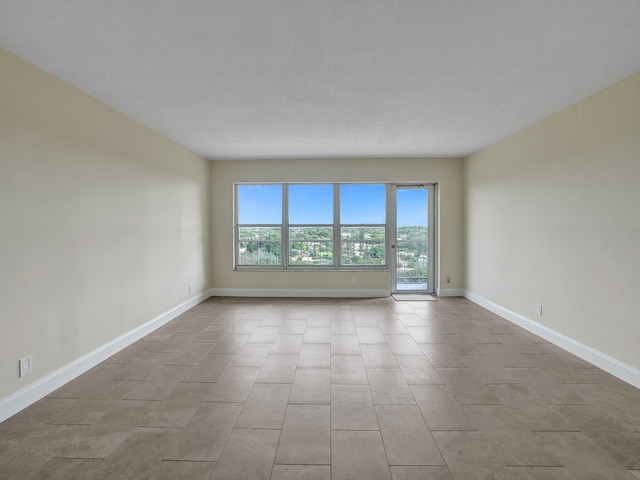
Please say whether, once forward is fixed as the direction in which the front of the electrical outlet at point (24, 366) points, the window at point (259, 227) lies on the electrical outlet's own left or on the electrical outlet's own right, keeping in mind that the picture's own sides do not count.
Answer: on the electrical outlet's own left

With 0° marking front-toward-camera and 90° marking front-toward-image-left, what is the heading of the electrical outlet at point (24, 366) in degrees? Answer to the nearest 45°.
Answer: approximately 315°

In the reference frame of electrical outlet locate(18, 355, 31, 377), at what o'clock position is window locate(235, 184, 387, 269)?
The window is roughly at 10 o'clock from the electrical outlet.

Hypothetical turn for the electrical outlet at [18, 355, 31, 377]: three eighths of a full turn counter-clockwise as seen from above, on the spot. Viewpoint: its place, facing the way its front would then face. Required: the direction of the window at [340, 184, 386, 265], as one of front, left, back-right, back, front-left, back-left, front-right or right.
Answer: right

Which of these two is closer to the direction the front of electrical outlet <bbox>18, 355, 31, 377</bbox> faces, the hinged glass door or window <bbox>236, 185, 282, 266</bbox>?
the hinged glass door

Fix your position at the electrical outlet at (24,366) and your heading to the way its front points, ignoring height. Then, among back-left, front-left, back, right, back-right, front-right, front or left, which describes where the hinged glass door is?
front-left

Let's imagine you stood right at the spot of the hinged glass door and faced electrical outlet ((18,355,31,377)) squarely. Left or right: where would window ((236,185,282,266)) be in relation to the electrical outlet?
right
